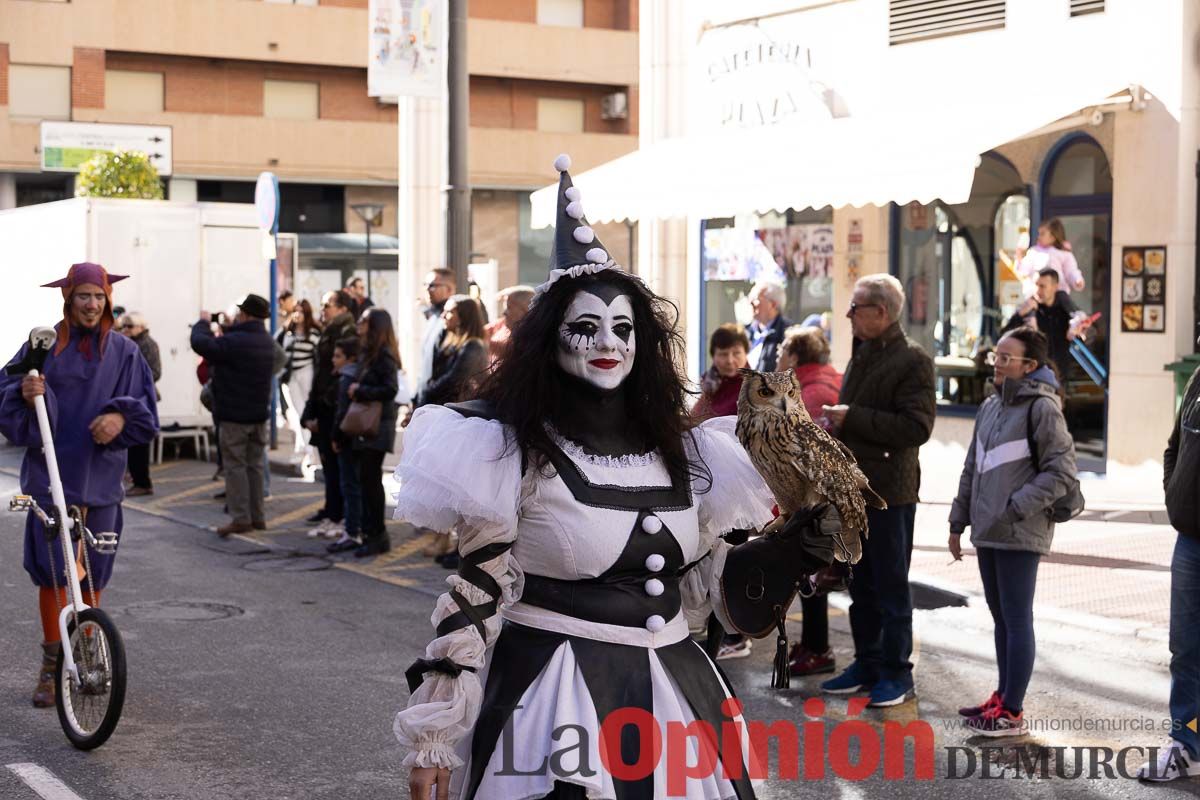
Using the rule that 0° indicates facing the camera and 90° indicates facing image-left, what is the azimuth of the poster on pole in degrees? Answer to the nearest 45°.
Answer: approximately 0°

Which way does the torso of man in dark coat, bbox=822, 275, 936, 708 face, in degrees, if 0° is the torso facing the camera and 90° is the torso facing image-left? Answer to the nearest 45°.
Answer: approximately 90°

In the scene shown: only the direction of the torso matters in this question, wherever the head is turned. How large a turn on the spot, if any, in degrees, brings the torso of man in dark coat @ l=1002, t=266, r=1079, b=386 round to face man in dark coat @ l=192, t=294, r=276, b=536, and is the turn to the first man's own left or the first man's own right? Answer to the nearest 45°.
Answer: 0° — they already face them

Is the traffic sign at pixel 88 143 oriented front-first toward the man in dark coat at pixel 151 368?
yes

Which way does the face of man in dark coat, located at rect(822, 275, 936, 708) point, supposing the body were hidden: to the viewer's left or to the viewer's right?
to the viewer's left

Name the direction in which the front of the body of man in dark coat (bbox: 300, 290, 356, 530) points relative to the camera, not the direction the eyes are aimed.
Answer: to the viewer's left

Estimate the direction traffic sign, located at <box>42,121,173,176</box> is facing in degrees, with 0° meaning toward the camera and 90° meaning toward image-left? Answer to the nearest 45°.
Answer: approximately 0°

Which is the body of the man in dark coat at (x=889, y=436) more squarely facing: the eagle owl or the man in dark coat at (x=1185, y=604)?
the eagle owl
